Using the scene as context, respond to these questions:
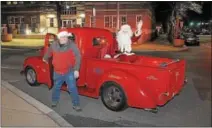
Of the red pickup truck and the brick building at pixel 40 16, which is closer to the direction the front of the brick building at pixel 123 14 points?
the red pickup truck

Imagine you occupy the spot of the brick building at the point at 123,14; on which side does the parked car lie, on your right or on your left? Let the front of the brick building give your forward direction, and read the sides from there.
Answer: on your left

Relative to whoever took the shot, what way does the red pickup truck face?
facing away from the viewer and to the left of the viewer

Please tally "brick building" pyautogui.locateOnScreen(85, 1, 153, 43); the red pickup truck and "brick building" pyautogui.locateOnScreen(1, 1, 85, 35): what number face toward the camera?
2

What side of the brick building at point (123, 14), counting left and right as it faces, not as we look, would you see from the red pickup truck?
front

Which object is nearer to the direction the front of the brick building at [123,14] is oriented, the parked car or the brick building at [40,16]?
the parked car

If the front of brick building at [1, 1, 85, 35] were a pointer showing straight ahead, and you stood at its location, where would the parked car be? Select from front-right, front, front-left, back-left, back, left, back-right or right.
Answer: front-left

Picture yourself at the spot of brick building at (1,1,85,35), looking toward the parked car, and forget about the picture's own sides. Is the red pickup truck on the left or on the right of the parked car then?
right

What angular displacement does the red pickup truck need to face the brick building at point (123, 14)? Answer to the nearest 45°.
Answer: approximately 45° to its right

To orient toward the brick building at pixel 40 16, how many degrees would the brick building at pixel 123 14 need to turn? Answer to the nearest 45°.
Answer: approximately 135° to its right
